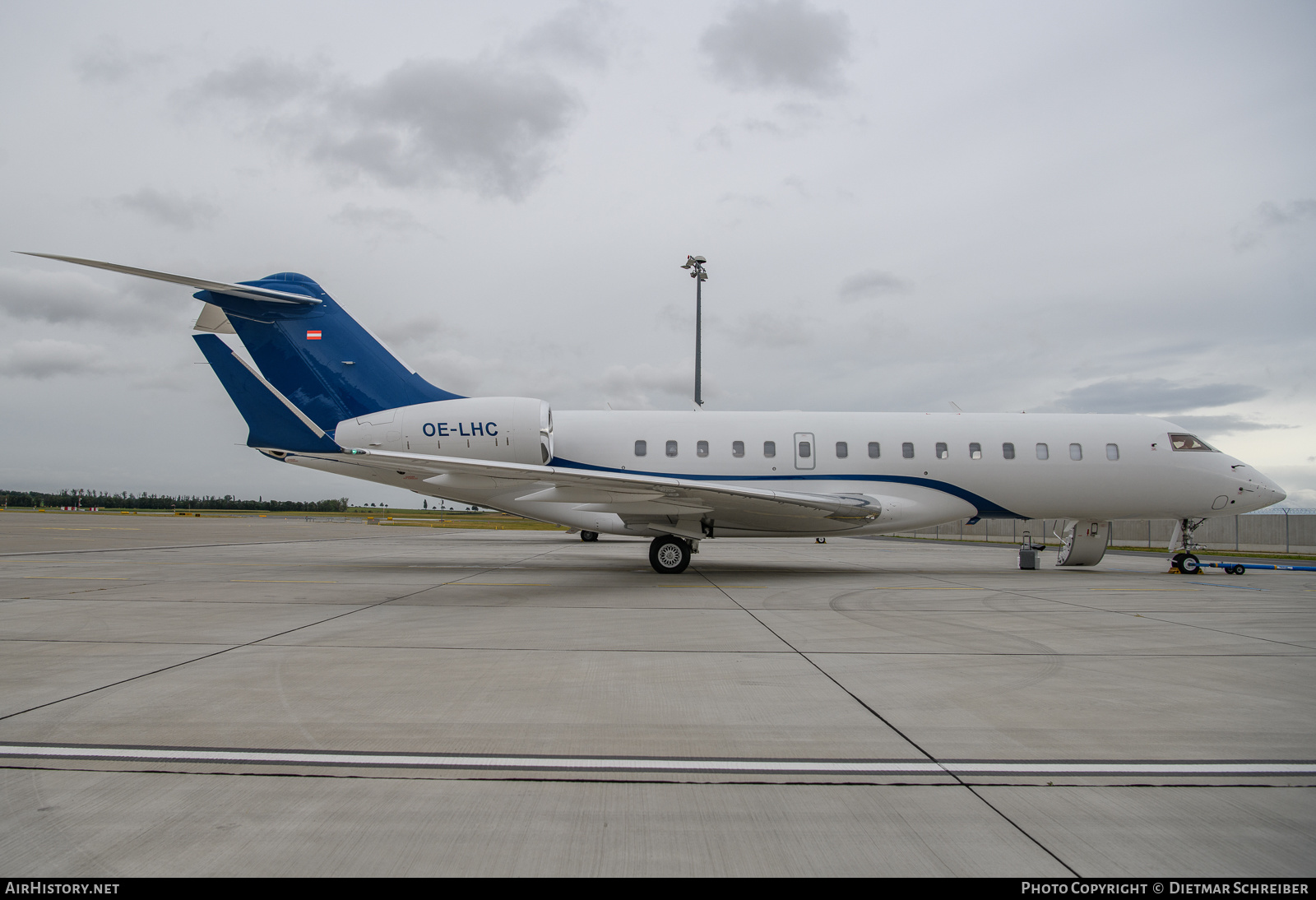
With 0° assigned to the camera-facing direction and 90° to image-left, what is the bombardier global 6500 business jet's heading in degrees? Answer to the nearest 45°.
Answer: approximately 270°
